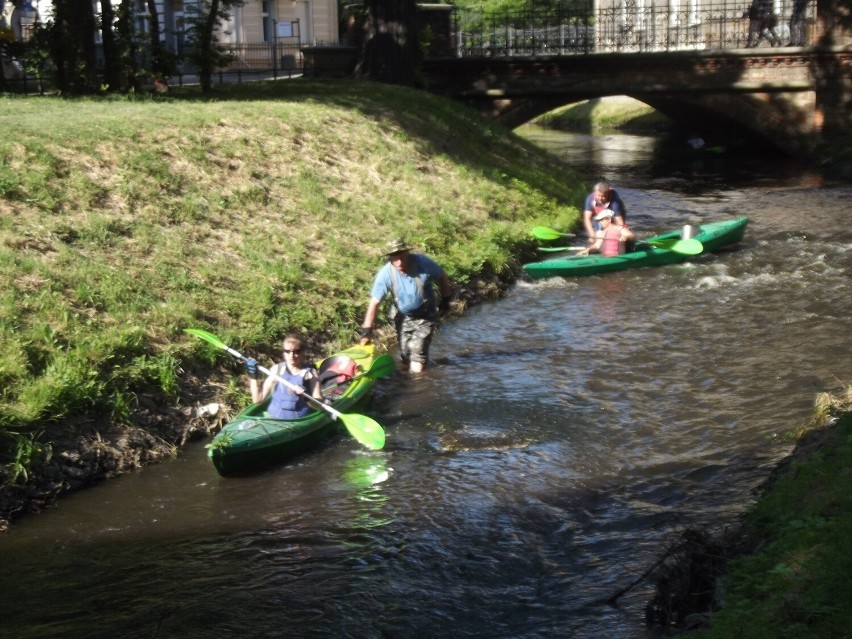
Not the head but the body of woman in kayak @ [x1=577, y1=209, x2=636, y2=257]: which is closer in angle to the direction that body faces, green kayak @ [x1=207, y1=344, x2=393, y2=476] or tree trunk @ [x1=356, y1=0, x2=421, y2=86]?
the green kayak

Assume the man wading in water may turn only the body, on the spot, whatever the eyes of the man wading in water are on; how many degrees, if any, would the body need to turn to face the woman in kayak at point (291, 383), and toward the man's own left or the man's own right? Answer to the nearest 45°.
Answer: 0° — they already face them

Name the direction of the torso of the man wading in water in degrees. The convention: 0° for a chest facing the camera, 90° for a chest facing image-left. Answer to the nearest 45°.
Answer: approximately 45°

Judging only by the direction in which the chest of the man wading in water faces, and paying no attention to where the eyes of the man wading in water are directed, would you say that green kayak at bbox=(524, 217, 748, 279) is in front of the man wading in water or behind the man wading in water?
behind

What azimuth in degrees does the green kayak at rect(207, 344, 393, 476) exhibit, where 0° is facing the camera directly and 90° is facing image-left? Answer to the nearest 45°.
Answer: approximately 45°

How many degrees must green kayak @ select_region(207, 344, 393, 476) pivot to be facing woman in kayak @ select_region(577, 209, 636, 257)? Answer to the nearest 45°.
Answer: approximately 180°

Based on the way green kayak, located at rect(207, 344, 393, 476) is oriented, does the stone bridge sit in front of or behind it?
behind

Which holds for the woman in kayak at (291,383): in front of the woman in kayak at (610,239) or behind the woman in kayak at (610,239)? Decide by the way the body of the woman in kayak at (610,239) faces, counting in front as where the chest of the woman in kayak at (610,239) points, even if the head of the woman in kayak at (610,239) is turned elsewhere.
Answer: in front

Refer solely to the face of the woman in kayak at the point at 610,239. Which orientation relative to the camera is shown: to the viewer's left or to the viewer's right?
to the viewer's left

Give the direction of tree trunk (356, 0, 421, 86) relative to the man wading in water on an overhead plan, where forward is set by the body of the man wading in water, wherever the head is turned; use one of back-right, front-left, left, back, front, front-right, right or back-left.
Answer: back-right

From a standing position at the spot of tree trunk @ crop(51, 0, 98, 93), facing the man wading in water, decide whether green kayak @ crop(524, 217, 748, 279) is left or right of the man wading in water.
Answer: left

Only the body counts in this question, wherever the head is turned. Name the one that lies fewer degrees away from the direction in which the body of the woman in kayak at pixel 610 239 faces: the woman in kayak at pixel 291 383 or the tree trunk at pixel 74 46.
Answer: the woman in kayak

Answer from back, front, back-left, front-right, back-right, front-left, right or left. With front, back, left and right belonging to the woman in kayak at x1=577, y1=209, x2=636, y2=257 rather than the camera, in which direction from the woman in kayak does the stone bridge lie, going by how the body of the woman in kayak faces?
back-right

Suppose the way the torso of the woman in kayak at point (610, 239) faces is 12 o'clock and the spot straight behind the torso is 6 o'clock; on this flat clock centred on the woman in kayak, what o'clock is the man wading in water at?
The man wading in water is roughly at 11 o'clock from the woman in kayak.
